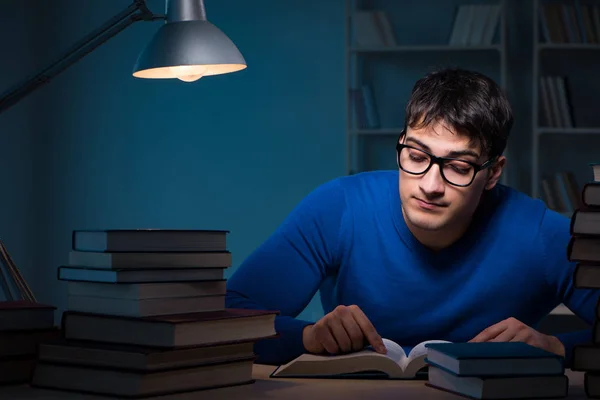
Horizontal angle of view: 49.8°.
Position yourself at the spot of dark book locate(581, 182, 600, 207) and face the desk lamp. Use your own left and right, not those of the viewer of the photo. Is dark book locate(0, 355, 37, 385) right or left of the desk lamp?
left

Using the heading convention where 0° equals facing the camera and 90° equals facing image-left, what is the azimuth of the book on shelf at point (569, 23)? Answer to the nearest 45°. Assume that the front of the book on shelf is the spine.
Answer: approximately 0°

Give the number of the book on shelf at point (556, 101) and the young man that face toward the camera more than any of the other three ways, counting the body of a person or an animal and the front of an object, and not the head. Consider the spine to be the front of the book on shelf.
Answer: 2

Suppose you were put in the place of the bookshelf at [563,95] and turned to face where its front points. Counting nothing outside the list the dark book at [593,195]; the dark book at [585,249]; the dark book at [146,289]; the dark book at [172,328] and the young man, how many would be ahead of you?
5

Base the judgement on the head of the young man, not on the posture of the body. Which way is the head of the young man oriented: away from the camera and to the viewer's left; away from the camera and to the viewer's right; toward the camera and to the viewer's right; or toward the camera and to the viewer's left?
toward the camera and to the viewer's left

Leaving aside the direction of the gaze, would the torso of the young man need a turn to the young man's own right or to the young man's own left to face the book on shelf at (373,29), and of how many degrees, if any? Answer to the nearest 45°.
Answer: approximately 180°

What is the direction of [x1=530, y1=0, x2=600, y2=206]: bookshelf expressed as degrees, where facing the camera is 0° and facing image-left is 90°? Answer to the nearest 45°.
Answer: approximately 0°

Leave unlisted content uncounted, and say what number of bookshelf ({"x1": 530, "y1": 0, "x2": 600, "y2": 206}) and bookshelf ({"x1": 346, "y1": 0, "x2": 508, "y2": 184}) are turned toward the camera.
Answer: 2

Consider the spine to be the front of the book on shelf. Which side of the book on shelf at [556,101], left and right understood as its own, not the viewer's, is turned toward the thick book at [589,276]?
front
